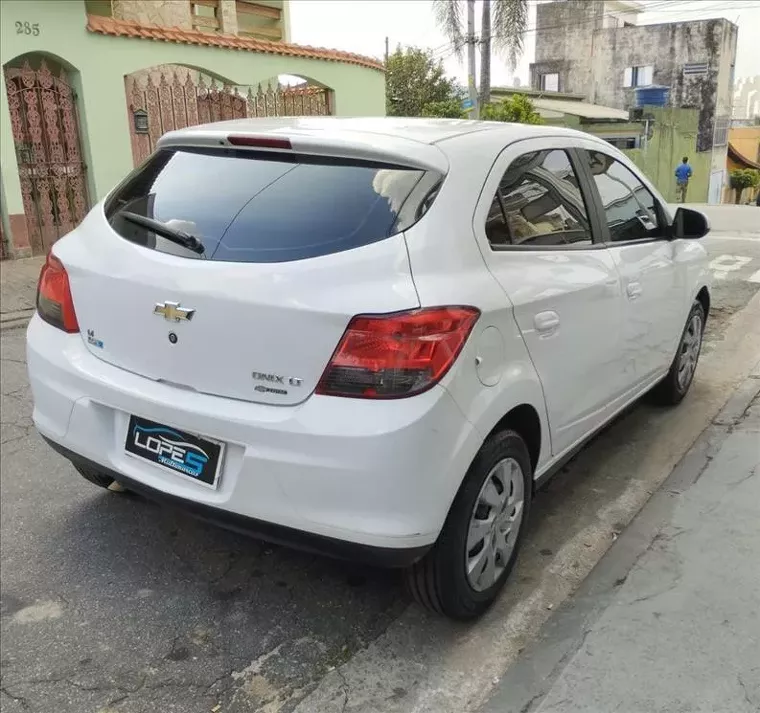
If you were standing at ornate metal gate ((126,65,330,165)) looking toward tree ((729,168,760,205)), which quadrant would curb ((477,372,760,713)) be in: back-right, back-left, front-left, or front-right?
back-right

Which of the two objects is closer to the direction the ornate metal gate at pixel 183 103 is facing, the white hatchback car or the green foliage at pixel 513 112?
the white hatchback car

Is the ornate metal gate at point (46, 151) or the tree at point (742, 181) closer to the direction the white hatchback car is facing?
the tree

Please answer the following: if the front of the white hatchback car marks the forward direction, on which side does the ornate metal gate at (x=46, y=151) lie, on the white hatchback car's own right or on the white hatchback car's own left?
on the white hatchback car's own left

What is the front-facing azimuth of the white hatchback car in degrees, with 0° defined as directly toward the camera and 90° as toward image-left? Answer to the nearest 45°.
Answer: approximately 225°

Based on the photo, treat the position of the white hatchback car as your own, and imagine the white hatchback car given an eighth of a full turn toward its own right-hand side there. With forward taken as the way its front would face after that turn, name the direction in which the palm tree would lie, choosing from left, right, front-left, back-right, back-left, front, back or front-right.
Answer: left

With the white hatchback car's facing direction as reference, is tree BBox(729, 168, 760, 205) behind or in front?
in front

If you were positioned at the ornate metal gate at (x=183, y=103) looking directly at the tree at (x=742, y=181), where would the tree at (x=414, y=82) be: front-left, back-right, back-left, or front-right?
front-left

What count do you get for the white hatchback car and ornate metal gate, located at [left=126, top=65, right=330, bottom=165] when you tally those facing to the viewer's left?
0

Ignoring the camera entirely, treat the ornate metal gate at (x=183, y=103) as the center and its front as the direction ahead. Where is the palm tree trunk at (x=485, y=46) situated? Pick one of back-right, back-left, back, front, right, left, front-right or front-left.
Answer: left

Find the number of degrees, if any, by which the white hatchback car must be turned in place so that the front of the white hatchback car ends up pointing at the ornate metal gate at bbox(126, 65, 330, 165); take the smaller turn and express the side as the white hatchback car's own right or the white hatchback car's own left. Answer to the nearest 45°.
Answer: approximately 45° to the white hatchback car's own left

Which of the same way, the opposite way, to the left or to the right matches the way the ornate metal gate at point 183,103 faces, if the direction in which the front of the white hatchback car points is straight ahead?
to the right

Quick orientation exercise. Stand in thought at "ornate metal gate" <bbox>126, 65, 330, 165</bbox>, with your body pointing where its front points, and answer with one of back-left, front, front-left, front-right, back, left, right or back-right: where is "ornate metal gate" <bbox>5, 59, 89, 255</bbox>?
right

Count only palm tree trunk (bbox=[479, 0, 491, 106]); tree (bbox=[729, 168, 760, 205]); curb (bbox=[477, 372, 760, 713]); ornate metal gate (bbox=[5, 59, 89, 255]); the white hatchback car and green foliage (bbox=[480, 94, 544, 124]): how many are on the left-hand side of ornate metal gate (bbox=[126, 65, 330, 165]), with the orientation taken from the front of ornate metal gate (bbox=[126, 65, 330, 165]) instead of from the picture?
3

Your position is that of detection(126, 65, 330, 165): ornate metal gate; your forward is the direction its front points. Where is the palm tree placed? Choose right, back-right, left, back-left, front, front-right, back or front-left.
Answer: left

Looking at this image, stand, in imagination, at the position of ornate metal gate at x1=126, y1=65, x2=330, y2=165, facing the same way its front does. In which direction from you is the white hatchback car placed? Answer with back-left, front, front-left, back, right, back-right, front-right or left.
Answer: front-right

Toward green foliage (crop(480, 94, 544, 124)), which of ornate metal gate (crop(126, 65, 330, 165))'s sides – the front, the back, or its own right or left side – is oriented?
left
